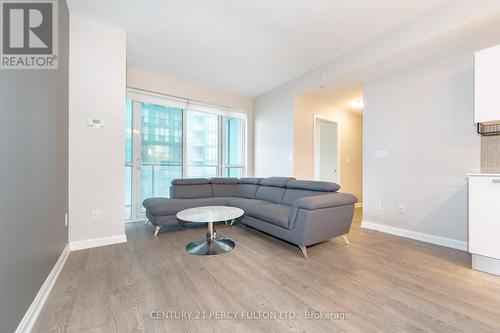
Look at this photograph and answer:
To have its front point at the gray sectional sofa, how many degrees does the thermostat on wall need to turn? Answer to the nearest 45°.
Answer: approximately 45° to its left

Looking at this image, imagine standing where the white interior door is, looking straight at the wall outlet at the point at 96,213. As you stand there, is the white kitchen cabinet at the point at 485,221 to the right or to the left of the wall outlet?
left

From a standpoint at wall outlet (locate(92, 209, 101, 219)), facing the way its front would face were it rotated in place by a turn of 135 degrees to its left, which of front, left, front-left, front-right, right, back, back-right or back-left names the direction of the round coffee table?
right

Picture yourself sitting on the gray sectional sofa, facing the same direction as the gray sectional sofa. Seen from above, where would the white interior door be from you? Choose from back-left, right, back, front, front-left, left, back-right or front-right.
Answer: back

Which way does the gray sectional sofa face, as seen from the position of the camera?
facing the viewer and to the left of the viewer

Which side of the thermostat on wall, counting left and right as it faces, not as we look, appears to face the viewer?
front

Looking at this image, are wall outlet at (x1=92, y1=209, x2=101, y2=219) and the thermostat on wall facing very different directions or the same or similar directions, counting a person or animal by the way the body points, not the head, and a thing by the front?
same or similar directions

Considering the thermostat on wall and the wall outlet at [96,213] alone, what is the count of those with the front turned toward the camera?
2

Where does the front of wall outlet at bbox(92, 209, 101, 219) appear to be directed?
toward the camera

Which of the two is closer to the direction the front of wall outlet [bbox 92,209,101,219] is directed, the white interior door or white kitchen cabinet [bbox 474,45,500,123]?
the white kitchen cabinet

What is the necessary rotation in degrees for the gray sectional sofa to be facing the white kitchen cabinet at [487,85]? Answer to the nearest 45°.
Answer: approximately 90° to its left

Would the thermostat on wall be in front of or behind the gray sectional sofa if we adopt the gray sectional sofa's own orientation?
in front

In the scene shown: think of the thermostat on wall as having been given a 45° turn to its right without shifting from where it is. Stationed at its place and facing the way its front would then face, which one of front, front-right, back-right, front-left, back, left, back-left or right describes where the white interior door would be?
back-left

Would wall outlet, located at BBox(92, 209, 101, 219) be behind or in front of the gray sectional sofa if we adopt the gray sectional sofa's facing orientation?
in front

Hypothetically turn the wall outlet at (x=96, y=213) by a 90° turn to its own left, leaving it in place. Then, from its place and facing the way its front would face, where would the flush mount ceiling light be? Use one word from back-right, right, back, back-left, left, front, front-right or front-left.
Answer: front

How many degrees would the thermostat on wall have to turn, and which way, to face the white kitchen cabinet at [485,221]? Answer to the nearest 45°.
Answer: approximately 45° to its left
